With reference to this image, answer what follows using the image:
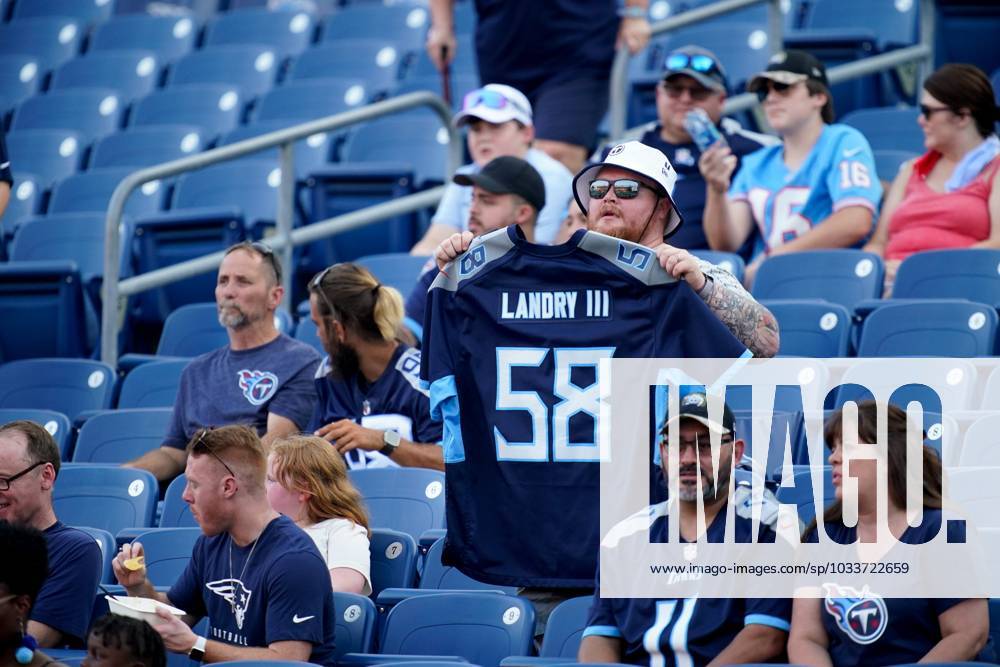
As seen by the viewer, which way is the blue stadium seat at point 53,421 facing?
toward the camera

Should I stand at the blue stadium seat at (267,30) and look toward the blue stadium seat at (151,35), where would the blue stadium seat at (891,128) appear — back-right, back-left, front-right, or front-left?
back-left

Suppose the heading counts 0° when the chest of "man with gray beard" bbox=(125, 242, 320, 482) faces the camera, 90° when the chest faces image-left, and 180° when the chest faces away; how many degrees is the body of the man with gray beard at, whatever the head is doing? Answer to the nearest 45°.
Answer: approximately 45°

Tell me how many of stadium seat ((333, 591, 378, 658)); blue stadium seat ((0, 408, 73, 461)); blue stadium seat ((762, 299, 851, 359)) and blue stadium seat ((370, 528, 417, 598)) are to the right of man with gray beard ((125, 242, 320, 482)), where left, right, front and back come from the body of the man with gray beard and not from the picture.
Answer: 1

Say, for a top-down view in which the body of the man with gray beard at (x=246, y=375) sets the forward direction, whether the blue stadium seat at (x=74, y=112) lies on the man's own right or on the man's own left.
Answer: on the man's own right

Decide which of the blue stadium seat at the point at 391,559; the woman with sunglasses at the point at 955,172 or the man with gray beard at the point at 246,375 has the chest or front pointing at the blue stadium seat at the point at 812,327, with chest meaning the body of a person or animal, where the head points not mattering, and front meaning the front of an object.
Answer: the woman with sunglasses

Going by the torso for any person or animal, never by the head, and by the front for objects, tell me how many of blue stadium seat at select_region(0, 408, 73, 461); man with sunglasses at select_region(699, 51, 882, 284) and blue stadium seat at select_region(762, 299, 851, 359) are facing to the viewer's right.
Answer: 0

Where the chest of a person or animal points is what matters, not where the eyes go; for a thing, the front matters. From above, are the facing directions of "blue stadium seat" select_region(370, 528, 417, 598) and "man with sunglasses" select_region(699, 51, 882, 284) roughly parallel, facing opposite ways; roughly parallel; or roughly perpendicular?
roughly parallel

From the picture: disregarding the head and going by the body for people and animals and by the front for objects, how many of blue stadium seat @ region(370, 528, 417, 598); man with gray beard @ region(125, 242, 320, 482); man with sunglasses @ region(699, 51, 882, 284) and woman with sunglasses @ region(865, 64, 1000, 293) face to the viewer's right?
0

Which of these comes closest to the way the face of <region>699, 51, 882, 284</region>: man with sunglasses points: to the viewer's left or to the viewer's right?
to the viewer's left

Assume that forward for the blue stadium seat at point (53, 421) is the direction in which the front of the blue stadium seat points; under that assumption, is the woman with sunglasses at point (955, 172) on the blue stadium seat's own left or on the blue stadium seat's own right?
on the blue stadium seat's own left

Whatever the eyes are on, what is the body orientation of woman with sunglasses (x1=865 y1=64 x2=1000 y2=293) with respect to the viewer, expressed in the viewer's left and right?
facing the viewer and to the left of the viewer

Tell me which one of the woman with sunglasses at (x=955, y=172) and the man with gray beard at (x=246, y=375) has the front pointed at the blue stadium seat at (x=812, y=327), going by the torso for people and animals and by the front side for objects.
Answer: the woman with sunglasses

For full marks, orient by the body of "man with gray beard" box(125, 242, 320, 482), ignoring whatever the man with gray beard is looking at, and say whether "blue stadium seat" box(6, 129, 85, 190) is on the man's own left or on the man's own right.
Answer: on the man's own right

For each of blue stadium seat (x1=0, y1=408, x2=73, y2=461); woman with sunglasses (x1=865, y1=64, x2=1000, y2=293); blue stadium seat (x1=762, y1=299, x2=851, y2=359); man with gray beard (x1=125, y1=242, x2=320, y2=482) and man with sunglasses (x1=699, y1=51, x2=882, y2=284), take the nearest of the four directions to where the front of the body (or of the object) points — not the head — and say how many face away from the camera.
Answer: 0

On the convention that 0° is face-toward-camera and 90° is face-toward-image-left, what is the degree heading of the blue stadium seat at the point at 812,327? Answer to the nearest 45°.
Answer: approximately 45°

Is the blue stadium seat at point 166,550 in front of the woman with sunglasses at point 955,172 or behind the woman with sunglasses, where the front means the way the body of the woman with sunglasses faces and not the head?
in front

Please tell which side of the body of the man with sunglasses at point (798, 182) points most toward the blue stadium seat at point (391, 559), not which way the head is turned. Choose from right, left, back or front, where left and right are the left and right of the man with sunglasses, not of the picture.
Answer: front

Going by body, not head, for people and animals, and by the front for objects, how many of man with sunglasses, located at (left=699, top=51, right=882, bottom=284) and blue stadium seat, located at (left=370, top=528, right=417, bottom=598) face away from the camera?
0

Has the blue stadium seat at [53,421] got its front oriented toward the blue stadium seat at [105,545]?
yes
